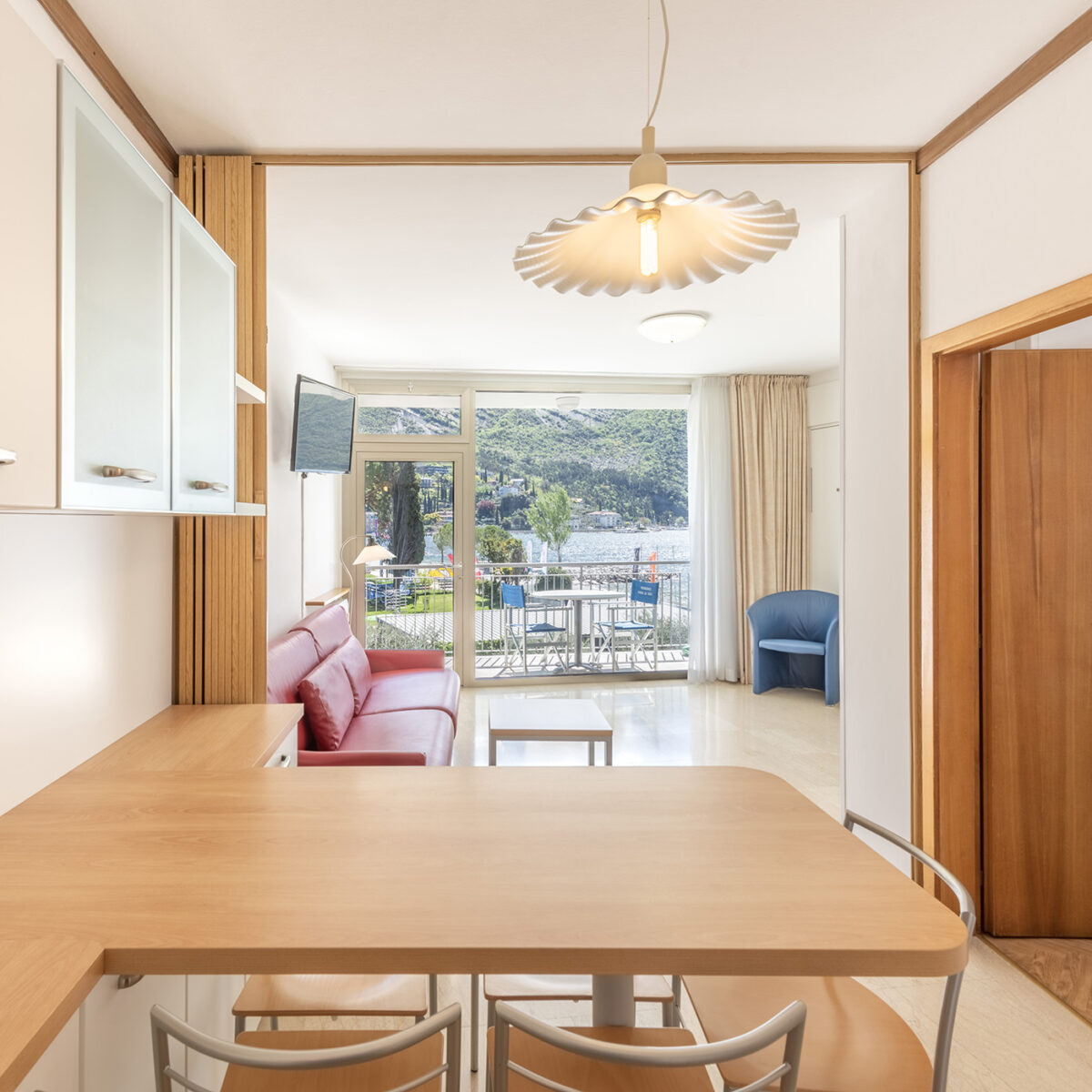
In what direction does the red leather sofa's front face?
to the viewer's right

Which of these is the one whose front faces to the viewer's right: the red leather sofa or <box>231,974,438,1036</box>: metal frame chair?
the red leather sofa

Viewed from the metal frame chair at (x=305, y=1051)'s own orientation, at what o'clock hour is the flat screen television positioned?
The flat screen television is roughly at 12 o'clock from the metal frame chair.

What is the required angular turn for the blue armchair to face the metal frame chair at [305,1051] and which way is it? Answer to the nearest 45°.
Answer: approximately 45° to its left

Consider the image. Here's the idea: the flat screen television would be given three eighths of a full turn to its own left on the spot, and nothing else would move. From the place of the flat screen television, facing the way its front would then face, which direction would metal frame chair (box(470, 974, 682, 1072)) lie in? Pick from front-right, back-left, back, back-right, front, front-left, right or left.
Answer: back

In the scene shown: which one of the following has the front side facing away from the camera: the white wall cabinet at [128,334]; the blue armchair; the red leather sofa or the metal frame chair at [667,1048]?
the metal frame chair

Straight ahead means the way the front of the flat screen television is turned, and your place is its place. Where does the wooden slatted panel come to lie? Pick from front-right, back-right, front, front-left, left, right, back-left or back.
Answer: front-right

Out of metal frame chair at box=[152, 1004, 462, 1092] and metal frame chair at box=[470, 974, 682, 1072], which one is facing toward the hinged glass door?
metal frame chair at box=[152, 1004, 462, 1092]

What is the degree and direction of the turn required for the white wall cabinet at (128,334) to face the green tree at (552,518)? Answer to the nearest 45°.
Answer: approximately 90° to its left

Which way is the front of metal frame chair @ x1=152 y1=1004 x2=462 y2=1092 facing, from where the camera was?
facing away from the viewer

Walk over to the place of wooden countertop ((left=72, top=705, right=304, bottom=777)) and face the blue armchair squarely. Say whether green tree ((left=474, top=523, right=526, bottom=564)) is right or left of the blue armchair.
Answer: left

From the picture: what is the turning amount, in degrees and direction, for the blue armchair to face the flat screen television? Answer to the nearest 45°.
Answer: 0° — it already faces it
